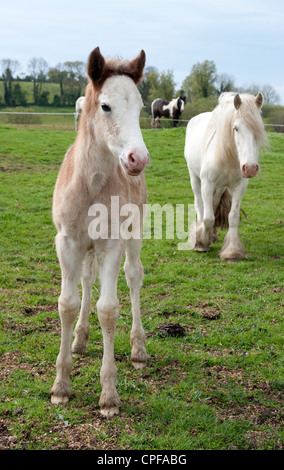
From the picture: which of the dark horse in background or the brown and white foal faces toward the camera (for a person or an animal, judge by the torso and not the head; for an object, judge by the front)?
the brown and white foal

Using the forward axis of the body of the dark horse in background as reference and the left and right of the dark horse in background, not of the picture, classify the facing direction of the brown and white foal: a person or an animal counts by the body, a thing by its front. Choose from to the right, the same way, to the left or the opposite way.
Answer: to the right

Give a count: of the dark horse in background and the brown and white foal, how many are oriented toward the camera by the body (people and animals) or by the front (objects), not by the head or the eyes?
1

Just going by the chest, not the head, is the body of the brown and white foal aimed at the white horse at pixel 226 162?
no

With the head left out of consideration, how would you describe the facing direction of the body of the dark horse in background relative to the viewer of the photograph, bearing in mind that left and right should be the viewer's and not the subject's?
facing to the right of the viewer

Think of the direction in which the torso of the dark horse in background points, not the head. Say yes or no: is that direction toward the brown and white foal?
no

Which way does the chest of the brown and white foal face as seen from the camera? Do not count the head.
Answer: toward the camera

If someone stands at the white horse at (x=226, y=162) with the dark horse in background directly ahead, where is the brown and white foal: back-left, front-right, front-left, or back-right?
back-left

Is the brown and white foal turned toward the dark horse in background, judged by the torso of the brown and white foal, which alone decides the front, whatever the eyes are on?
no

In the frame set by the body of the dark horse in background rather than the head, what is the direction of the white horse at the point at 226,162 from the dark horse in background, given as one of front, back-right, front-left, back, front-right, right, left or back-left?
right

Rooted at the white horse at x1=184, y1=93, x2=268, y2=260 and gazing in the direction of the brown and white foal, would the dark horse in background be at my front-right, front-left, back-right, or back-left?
back-right
